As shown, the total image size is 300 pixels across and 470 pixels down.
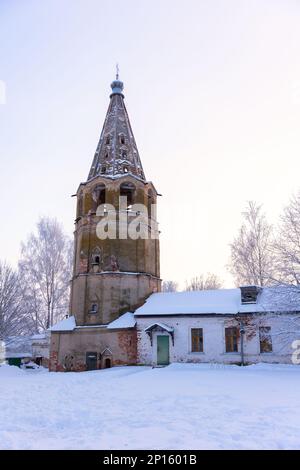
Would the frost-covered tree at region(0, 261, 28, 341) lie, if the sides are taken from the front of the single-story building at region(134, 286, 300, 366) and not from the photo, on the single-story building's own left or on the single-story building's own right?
on the single-story building's own right

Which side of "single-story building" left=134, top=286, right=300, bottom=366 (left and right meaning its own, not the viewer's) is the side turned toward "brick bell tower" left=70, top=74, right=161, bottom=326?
right

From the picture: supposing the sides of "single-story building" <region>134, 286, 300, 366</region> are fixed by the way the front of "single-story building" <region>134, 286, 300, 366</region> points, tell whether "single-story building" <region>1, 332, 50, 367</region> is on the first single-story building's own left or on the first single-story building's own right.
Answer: on the first single-story building's own right

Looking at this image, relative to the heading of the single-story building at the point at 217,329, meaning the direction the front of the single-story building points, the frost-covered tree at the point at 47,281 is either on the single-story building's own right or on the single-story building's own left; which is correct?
on the single-story building's own right

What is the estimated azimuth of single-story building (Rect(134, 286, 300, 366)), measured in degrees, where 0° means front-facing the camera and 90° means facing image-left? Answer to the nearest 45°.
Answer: approximately 0°
